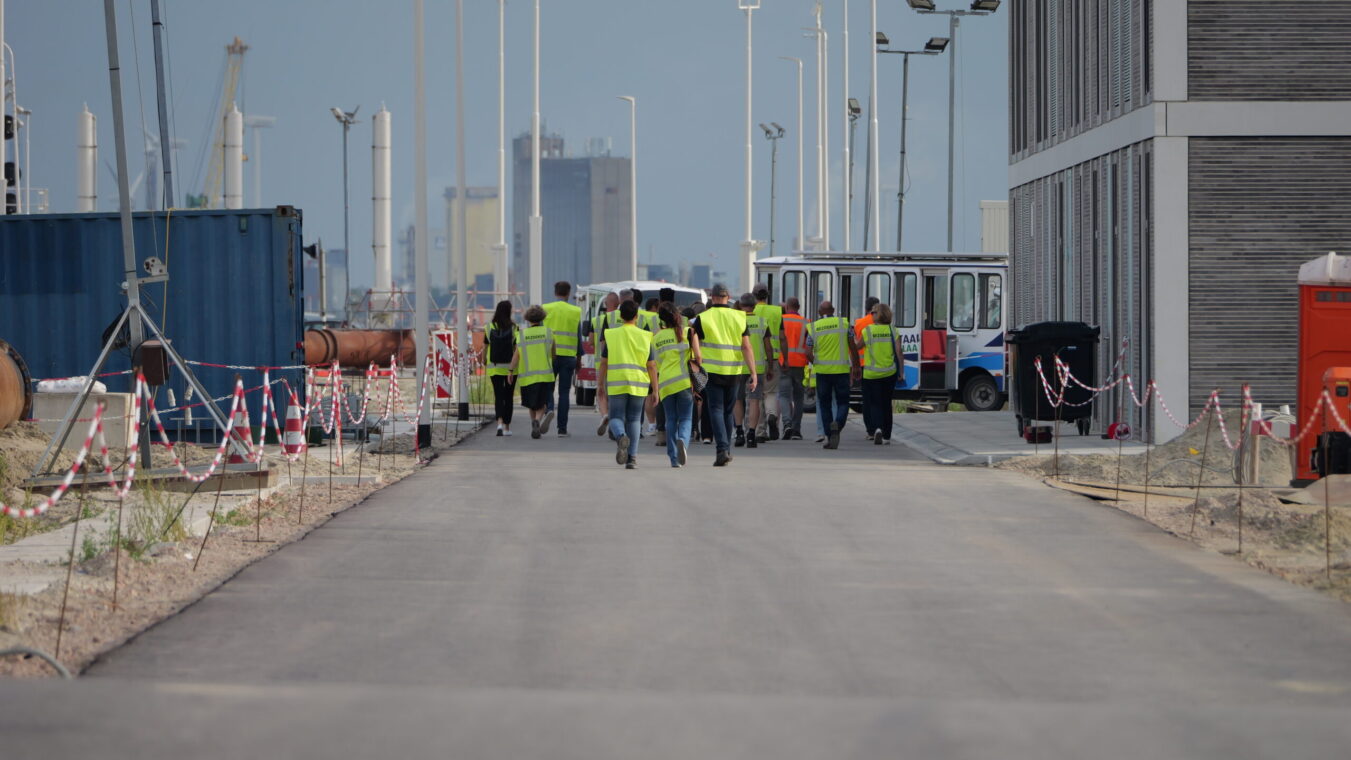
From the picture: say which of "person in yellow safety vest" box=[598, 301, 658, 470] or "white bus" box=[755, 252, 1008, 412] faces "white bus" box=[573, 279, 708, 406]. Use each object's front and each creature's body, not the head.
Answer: the person in yellow safety vest

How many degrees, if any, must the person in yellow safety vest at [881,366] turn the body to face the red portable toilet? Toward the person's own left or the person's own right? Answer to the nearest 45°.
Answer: approximately 135° to the person's own right

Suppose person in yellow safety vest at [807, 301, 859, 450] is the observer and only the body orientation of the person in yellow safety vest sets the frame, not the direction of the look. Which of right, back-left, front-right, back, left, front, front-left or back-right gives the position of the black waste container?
right

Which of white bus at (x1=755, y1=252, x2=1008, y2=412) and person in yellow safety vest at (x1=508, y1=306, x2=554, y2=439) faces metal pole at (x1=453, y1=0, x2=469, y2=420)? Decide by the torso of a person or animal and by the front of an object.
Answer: the person in yellow safety vest

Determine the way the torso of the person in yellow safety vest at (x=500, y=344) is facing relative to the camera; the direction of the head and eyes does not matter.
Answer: away from the camera

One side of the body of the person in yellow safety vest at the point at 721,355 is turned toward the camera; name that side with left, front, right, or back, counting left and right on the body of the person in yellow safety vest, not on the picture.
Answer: back

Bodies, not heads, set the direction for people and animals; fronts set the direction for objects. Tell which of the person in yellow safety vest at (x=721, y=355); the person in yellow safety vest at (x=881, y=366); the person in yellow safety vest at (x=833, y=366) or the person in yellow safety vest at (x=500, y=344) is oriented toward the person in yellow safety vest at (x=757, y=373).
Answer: the person in yellow safety vest at (x=721, y=355)

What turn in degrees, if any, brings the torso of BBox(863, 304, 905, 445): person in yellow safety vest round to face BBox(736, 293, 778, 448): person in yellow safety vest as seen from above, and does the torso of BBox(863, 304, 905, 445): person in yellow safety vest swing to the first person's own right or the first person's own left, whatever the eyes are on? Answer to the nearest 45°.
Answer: approximately 135° to the first person's own left

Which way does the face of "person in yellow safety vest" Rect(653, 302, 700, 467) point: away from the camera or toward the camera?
away from the camera

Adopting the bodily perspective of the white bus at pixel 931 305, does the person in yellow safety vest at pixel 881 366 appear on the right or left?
on its right

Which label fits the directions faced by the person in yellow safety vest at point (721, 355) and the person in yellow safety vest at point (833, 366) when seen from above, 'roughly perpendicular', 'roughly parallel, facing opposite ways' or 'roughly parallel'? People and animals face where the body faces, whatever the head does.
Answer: roughly parallel

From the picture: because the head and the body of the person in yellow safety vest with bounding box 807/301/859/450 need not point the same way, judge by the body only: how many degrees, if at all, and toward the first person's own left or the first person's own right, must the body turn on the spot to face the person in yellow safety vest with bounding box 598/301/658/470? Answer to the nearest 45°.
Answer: approximately 135° to the first person's own left

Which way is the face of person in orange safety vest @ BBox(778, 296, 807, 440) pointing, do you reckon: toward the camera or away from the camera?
away from the camera

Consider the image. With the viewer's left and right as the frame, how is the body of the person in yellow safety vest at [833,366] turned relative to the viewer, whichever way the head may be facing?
facing away from the viewer

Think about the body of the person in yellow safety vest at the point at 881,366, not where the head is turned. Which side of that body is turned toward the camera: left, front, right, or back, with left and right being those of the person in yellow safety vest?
back

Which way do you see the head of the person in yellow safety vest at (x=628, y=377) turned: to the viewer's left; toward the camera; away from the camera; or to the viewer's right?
away from the camera

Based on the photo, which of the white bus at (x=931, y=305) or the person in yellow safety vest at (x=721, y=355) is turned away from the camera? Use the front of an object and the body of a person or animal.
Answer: the person in yellow safety vest

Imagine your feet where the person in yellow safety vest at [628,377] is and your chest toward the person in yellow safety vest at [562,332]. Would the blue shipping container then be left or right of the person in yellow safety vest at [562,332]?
left

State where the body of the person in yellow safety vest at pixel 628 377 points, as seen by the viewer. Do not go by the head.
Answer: away from the camera

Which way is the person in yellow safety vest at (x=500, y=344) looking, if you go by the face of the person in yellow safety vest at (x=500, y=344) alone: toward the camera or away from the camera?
away from the camera
